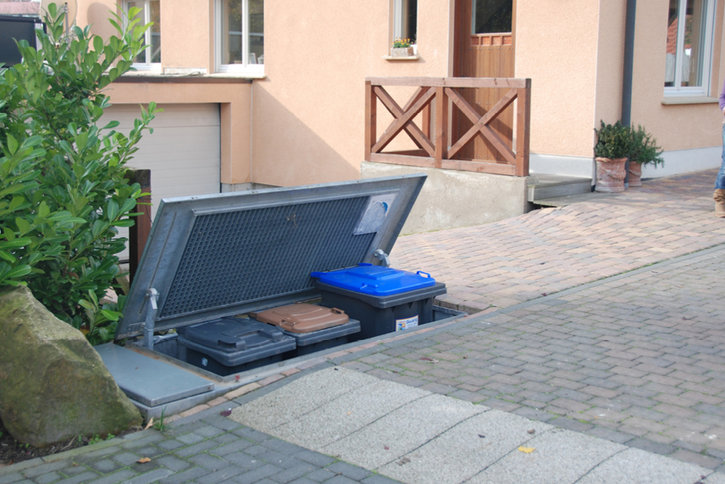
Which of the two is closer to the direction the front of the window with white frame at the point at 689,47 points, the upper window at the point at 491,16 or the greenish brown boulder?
the greenish brown boulder

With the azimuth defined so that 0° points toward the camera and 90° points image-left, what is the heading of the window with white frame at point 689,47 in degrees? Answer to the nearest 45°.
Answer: approximately 0°

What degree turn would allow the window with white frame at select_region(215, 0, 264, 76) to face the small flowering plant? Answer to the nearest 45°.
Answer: approximately 45° to its left

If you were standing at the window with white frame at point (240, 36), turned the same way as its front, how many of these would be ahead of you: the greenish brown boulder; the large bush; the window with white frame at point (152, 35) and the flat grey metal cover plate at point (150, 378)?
3

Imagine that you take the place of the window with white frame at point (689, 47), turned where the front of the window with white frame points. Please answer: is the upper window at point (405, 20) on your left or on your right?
on your right
